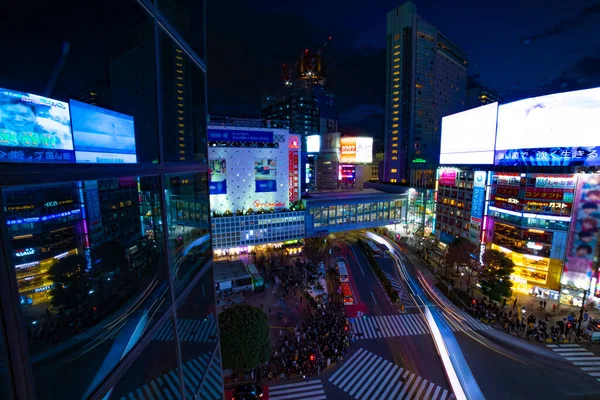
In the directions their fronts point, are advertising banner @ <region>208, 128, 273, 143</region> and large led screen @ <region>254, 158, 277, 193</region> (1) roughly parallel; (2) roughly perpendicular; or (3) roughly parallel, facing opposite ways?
roughly parallel

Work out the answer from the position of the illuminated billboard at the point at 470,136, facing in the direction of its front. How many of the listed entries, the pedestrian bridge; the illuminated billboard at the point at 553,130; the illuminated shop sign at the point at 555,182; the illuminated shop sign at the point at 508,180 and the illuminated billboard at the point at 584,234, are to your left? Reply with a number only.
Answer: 4

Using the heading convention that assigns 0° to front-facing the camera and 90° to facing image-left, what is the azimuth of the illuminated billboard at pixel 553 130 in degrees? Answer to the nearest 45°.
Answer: approximately 45°

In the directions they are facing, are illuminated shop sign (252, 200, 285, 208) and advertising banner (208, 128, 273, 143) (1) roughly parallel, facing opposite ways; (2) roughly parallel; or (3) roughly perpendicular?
roughly parallel

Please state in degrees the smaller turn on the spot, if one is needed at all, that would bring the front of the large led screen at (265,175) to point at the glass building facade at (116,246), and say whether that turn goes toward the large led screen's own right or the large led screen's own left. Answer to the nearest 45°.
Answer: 0° — it already faces it

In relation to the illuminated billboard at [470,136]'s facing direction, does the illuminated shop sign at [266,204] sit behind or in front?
in front

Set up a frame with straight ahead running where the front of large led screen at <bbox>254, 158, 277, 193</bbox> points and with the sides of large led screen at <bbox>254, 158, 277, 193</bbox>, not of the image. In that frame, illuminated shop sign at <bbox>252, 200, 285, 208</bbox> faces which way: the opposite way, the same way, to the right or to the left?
the same way

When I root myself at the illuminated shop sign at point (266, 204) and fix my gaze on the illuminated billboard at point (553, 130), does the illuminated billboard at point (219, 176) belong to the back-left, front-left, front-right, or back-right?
back-right

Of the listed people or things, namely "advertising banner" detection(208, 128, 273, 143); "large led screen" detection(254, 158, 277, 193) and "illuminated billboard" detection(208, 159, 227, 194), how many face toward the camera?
3

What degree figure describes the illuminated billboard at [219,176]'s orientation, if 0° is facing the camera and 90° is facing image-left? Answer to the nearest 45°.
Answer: approximately 0°

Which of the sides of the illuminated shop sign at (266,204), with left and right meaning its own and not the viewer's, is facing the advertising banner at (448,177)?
left

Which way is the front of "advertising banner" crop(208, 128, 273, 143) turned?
toward the camera

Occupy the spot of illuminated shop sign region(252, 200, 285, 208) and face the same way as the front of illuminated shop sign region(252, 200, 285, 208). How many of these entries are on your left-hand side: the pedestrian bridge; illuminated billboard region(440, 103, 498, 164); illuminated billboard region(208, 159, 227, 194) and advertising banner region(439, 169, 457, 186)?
3

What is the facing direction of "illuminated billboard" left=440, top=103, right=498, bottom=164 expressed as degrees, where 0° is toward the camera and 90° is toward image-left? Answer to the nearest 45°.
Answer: approximately 45°

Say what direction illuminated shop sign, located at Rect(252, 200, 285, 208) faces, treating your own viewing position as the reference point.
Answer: facing the viewer

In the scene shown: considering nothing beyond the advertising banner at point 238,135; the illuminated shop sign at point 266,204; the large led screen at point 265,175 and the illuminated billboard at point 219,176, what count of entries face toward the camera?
4
